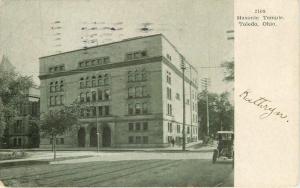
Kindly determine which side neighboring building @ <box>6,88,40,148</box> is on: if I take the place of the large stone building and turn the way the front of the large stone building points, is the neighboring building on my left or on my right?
on my right

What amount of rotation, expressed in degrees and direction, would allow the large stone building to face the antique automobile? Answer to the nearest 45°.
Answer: approximately 90° to its left

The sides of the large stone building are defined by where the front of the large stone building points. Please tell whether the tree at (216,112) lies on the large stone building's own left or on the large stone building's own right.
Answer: on the large stone building's own left

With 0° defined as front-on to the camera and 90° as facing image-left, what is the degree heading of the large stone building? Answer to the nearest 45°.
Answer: approximately 45°

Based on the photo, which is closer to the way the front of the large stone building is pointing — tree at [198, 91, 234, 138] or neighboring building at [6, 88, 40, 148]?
the neighboring building
